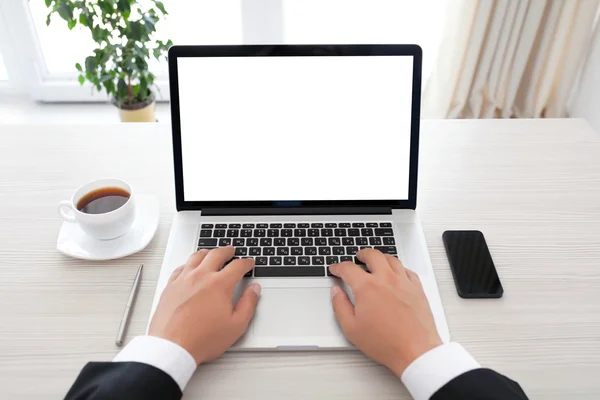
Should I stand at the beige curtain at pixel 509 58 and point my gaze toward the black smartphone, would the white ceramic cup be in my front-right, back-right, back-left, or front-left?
front-right

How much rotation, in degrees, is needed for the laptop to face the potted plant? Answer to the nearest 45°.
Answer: approximately 135° to its right

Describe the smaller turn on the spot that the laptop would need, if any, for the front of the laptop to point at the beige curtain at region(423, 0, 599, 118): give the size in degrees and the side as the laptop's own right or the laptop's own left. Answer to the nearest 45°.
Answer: approximately 135° to the laptop's own left

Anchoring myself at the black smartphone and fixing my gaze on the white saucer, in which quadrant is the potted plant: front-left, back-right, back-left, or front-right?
front-right

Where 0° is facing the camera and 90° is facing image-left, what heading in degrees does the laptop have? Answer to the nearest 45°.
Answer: approximately 0°
